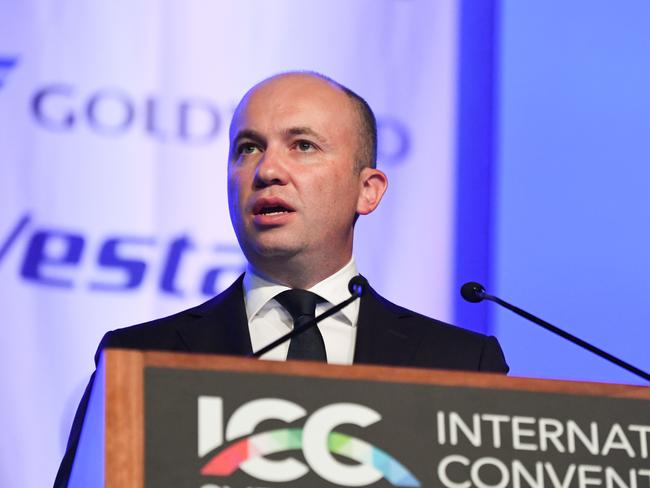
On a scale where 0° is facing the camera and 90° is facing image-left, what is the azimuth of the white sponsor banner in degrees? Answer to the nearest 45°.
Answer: approximately 0°

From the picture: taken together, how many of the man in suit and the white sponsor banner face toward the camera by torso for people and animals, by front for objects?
2

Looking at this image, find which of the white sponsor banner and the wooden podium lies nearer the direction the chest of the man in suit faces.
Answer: the wooden podium

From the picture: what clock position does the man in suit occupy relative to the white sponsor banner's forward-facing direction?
The man in suit is roughly at 11 o'clock from the white sponsor banner.

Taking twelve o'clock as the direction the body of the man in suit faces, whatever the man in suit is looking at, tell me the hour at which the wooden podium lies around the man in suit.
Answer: The wooden podium is roughly at 12 o'clock from the man in suit.

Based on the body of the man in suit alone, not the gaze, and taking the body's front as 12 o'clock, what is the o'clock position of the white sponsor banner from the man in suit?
The white sponsor banner is roughly at 5 o'clock from the man in suit.

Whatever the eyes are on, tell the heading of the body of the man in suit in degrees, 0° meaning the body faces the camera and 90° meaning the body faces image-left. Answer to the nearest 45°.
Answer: approximately 0°

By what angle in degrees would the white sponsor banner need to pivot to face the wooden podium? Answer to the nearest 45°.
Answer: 0° — it already faces it
